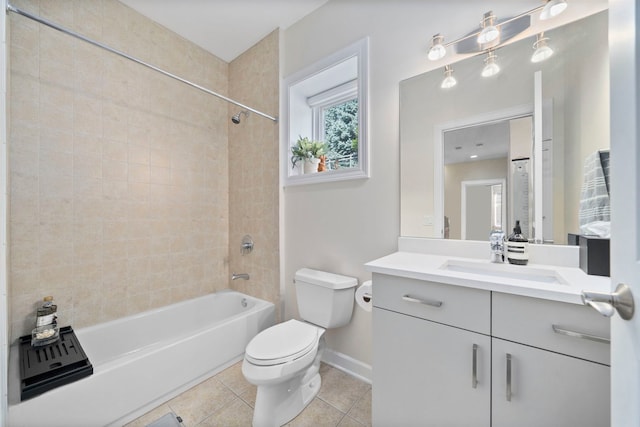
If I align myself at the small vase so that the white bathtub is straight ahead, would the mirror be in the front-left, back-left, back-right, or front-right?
back-left

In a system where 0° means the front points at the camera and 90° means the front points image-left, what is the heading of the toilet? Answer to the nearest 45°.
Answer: approximately 45°

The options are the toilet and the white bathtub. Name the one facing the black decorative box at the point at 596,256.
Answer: the white bathtub

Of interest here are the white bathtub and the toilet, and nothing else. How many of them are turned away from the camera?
0

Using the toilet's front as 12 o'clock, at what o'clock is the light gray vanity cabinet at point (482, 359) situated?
The light gray vanity cabinet is roughly at 9 o'clock from the toilet.

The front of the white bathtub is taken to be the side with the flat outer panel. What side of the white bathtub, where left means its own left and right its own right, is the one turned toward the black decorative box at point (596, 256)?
front

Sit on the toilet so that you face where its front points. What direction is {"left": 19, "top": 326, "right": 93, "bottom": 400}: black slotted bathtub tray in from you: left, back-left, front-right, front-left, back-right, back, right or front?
front-right
